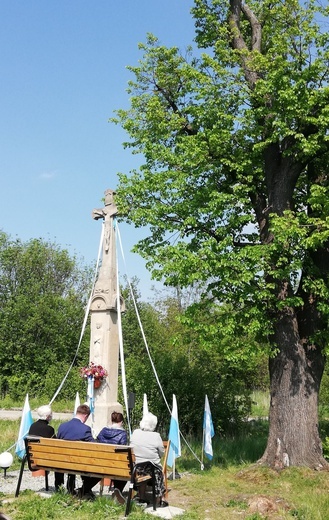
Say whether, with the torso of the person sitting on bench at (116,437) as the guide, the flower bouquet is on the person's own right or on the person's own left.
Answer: on the person's own left

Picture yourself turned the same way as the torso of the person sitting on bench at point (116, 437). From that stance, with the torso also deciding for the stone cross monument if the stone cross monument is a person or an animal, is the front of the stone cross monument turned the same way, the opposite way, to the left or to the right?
the opposite way

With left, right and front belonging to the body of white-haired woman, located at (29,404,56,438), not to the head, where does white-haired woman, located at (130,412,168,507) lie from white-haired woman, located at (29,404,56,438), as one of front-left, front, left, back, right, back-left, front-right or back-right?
right

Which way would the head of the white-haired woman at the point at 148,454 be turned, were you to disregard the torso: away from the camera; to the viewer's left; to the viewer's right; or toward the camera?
away from the camera

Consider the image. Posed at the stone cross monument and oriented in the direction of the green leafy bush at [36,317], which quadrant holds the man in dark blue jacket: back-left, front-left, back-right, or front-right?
back-left

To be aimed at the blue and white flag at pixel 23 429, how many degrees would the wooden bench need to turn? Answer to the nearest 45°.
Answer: approximately 45° to its left

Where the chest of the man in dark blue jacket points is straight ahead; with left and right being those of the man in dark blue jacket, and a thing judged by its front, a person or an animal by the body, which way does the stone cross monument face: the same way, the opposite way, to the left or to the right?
the opposite way

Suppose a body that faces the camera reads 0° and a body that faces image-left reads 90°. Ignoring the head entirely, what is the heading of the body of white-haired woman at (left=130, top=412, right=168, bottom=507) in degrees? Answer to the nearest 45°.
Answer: approximately 225°

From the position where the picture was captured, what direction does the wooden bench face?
facing away from the viewer and to the right of the viewer

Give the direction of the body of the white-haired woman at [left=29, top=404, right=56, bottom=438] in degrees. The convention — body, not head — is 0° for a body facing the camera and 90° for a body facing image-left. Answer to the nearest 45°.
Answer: approximately 225°
